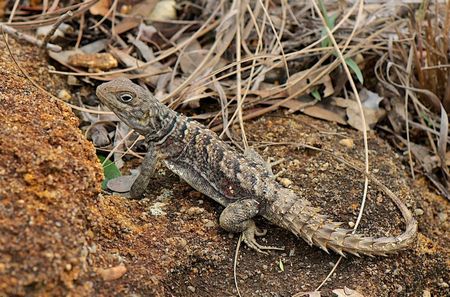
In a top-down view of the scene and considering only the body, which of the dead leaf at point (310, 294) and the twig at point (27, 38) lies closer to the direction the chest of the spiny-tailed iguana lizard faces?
the twig

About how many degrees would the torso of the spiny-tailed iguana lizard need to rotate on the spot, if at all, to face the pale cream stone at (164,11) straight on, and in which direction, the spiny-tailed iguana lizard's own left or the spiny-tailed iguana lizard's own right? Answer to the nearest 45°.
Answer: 0° — it already faces it

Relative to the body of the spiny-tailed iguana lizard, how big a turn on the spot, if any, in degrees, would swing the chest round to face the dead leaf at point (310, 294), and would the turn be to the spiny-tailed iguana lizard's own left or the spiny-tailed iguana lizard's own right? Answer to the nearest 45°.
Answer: approximately 180°

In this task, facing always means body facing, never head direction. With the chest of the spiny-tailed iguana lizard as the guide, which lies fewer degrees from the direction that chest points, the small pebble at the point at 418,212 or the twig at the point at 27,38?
the twig

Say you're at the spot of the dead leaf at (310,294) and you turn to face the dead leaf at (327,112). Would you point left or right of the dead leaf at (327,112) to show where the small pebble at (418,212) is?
right

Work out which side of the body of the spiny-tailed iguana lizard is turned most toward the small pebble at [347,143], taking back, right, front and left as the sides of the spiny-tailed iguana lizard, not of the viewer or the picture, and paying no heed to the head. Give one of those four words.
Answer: right

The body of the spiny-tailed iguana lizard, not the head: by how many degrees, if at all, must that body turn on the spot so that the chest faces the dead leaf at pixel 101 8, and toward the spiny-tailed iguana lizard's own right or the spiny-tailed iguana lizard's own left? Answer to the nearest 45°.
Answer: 0° — it already faces it

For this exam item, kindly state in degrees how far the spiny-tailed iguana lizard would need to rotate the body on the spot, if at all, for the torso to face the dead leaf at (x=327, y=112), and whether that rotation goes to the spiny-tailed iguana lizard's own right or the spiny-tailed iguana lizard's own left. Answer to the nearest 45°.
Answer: approximately 90° to the spiny-tailed iguana lizard's own right

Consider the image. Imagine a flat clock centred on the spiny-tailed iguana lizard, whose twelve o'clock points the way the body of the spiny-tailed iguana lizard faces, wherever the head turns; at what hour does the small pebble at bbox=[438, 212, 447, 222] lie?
The small pebble is roughly at 4 o'clock from the spiny-tailed iguana lizard.

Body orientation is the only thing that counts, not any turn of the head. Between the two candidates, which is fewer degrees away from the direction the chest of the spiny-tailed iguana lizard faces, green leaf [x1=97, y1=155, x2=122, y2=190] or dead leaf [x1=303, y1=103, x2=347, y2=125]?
the green leaf

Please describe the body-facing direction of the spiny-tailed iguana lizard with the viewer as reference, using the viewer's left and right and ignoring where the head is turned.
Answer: facing away from the viewer and to the left of the viewer

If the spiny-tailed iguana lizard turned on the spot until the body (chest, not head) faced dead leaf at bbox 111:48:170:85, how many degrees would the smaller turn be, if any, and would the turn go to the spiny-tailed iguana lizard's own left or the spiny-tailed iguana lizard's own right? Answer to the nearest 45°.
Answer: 0° — it already faces it

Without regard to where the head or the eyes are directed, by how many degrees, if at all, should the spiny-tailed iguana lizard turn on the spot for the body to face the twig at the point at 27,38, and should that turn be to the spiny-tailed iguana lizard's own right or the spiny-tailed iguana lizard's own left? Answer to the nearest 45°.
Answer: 0° — it already faces it

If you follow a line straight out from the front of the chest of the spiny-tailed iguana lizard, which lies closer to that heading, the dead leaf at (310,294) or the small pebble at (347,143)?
the small pebble

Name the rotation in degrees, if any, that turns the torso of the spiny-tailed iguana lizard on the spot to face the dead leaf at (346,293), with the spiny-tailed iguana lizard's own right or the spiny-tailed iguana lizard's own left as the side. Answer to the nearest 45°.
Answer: approximately 180°

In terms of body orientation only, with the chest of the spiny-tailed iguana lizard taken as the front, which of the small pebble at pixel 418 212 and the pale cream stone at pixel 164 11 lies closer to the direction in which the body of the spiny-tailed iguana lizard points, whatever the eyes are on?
the pale cream stone
